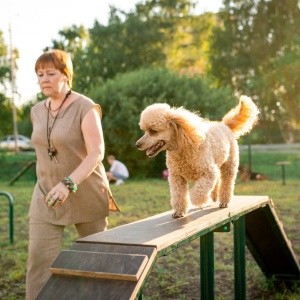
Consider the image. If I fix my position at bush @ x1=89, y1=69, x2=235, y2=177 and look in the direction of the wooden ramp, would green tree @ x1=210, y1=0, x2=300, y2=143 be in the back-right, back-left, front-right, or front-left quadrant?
back-left

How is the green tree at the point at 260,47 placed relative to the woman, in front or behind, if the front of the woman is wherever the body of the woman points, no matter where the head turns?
behind

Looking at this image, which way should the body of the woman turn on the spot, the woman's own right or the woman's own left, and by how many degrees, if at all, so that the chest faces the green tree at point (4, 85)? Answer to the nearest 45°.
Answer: approximately 135° to the woman's own right

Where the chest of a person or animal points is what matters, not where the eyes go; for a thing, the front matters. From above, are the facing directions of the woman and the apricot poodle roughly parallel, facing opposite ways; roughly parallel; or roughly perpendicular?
roughly parallel

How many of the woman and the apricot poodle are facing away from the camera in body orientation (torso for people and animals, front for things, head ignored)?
0

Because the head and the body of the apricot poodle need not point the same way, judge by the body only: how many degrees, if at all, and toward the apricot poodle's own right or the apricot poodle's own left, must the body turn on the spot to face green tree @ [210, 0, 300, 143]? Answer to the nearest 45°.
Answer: approximately 135° to the apricot poodle's own right

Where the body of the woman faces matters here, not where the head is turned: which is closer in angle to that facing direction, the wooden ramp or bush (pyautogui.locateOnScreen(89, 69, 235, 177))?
the wooden ramp

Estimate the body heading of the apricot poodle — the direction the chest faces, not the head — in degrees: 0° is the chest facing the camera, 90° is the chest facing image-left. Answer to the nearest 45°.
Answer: approximately 45°

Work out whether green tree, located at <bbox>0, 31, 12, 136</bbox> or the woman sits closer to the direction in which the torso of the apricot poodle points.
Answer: the woman
